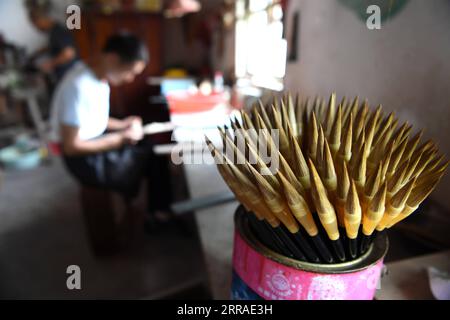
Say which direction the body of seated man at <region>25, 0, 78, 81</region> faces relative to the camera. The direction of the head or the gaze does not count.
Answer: to the viewer's left

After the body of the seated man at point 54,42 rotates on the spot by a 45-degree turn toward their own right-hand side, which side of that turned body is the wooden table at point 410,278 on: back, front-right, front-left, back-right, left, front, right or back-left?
back-left

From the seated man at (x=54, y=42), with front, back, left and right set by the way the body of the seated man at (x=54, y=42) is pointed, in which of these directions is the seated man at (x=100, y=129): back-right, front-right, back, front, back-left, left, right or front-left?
left

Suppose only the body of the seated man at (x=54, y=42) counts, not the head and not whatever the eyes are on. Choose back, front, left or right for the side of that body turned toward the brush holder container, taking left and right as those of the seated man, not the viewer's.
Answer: left
